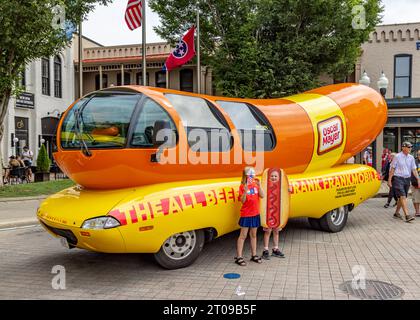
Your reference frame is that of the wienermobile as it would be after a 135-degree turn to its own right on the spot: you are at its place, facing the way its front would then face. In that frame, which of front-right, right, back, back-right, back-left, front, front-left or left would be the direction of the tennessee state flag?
front

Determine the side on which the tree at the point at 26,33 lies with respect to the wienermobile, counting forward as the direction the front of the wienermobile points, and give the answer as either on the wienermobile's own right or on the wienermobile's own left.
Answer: on the wienermobile's own right

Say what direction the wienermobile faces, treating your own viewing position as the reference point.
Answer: facing the viewer and to the left of the viewer

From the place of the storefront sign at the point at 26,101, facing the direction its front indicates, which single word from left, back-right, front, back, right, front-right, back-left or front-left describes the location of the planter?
front-left

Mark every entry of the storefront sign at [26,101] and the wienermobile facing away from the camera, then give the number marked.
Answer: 0

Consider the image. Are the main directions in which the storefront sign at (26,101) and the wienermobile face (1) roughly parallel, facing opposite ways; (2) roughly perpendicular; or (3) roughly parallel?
roughly perpendicular

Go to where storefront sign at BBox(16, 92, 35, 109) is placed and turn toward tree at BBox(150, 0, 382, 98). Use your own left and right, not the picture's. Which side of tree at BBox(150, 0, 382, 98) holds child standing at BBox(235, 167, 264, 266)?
right

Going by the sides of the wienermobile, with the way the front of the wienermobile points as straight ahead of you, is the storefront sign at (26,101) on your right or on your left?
on your right

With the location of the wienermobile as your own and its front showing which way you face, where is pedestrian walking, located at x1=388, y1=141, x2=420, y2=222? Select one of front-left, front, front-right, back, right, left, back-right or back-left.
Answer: back

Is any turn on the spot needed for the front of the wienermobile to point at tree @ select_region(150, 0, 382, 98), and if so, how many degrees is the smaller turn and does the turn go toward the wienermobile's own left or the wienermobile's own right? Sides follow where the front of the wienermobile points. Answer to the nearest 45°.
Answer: approximately 135° to the wienermobile's own right

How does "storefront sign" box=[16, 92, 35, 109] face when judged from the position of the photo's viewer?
facing the viewer and to the right of the viewer
